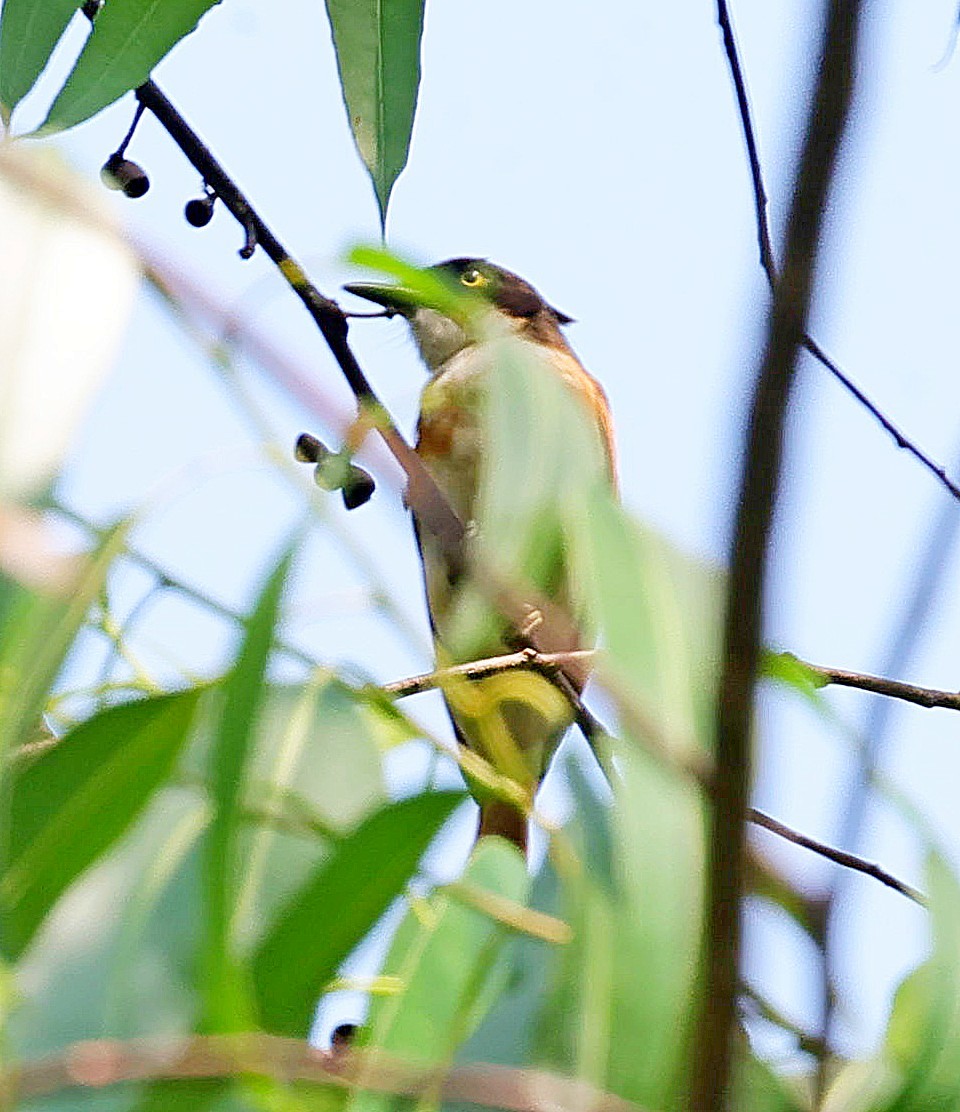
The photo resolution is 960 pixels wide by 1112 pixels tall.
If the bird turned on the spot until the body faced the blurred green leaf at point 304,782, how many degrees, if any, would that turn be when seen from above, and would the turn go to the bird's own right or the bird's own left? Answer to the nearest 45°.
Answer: approximately 45° to the bird's own left

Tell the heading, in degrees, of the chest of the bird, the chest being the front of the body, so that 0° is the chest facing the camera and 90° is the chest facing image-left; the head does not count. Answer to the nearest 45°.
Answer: approximately 45°

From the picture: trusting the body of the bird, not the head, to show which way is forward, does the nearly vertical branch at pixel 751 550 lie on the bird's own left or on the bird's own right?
on the bird's own left

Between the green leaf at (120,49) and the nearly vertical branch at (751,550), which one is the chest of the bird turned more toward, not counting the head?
the green leaf
